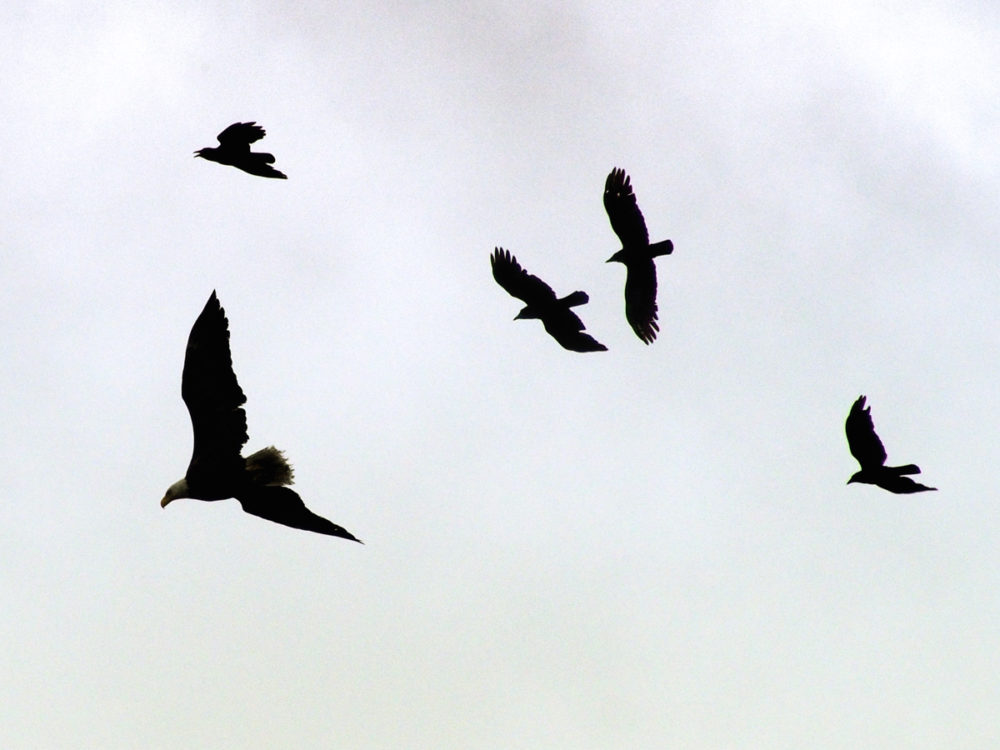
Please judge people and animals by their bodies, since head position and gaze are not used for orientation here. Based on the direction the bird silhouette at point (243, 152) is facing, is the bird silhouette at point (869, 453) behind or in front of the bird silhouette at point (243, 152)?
behind

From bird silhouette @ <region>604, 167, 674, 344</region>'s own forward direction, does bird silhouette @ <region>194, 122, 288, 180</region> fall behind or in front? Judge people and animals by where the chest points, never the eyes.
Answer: in front

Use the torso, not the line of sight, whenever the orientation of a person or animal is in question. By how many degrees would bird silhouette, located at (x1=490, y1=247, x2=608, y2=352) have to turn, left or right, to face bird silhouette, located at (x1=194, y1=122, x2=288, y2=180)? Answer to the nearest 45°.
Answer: approximately 45° to its left

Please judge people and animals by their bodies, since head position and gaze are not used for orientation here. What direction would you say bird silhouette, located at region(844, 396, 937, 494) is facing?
to the viewer's left

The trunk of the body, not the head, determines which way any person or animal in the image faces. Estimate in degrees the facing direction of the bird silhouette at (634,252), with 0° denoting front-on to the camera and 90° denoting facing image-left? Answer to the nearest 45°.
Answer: approximately 90°

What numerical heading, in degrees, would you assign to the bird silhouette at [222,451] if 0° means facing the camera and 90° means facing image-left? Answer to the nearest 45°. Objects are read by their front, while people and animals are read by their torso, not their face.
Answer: approximately 90°

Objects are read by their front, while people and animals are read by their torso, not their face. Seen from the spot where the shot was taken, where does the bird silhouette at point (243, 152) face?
facing to the left of the viewer

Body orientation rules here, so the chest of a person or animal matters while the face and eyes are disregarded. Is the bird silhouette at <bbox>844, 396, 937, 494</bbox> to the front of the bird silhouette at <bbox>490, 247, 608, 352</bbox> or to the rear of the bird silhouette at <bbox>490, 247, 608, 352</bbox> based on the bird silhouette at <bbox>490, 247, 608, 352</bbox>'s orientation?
to the rear

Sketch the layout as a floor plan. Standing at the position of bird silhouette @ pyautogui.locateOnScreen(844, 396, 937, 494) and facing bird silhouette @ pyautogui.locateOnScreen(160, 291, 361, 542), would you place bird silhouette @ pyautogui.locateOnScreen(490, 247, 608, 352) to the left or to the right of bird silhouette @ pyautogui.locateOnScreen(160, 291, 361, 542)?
right
